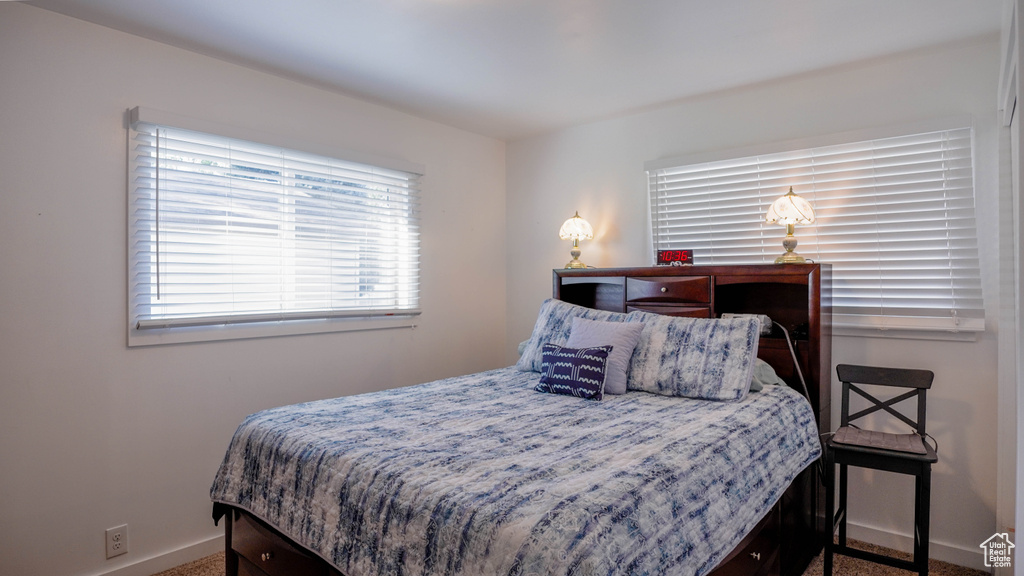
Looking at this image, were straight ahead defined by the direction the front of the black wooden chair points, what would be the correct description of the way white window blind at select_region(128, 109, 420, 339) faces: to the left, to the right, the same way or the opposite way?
to the left

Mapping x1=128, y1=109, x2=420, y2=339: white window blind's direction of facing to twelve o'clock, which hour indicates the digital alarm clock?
The digital alarm clock is roughly at 11 o'clock from the white window blind.

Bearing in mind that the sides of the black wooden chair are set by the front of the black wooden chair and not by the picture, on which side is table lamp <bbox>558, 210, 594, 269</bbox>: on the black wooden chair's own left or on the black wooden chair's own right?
on the black wooden chair's own right

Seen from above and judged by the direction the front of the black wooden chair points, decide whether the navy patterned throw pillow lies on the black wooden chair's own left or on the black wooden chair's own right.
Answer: on the black wooden chair's own right

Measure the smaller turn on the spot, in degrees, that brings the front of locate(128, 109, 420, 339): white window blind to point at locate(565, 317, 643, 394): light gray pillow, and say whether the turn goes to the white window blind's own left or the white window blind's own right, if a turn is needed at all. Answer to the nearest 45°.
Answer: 0° — it already faces it

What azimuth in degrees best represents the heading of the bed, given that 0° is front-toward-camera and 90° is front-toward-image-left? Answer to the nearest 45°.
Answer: approximately 45°

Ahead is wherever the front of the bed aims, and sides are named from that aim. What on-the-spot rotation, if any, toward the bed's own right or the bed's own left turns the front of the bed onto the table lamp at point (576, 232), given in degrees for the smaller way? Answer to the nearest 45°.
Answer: approximately 135° to the bed's own right

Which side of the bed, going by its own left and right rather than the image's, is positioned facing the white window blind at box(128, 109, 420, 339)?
right

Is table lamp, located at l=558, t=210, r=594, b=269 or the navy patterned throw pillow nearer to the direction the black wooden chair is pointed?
the navy patterned throw pillow

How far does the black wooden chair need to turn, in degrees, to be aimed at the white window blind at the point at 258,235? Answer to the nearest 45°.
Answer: approximately 45° to its right

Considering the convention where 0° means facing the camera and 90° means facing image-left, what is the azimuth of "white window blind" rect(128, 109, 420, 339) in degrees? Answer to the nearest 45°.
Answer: approximately 315°
